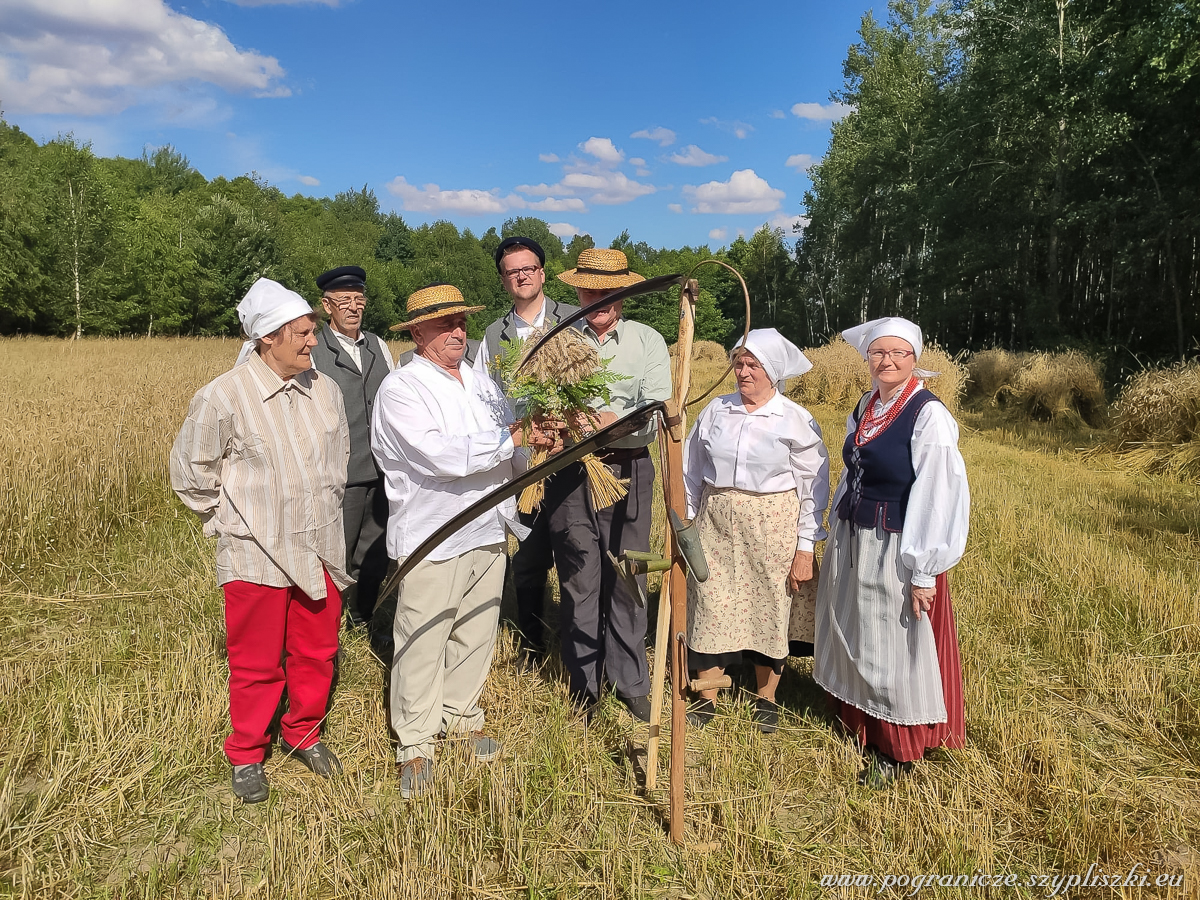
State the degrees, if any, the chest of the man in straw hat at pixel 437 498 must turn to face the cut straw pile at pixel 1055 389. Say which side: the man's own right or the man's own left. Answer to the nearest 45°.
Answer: approximately 90° to the man's own left

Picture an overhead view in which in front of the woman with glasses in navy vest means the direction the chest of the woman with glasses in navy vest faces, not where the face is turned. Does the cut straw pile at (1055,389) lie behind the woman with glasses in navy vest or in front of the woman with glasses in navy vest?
behind

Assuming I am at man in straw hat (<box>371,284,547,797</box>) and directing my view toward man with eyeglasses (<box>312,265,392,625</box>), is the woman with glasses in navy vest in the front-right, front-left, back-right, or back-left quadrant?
back-right

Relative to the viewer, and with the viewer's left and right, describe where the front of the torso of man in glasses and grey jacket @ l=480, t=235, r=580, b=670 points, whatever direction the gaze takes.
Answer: facing the viewer

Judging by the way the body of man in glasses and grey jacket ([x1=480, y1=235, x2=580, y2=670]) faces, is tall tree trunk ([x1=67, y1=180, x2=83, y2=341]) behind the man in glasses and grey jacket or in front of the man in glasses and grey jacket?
behind

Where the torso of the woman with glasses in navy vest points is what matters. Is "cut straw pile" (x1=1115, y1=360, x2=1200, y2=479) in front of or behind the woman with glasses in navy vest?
behind

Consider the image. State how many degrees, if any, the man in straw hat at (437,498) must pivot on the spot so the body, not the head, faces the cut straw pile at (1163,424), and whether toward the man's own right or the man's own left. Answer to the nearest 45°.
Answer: approximately 90° to the man's own left

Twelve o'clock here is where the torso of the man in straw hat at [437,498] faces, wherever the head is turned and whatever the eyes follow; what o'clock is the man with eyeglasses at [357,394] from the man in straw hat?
The man with eyeglasses is roughly at 7 o'clock from the man in straw hat.

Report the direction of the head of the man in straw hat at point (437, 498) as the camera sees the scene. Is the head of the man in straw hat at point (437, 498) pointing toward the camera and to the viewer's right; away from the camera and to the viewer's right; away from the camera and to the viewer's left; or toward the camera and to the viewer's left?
toward the camera and to the viewer's right

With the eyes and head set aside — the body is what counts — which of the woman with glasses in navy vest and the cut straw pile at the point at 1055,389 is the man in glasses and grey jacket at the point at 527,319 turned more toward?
the woman with glasses in navy vest
